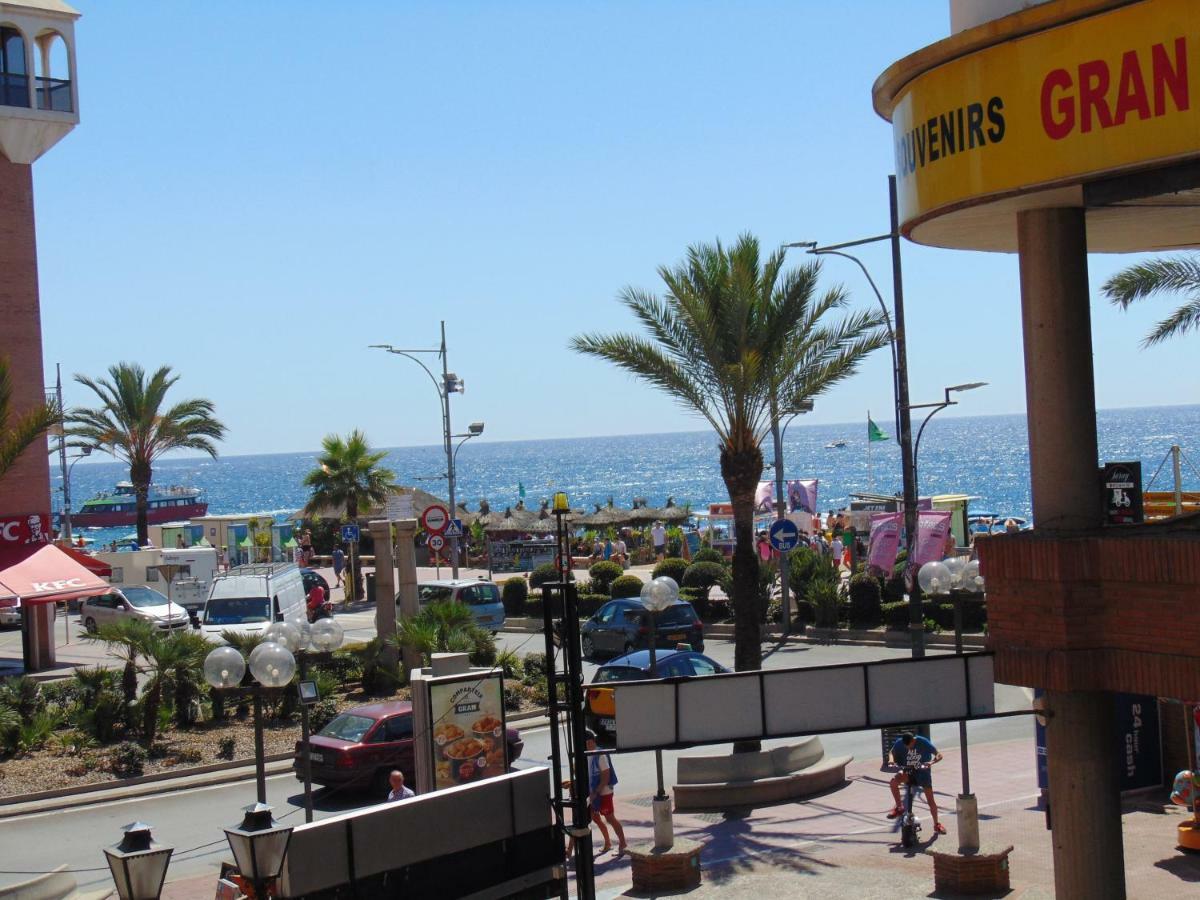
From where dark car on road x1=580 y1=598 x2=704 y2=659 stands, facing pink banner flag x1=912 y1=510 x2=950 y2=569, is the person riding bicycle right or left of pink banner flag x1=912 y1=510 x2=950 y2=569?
right

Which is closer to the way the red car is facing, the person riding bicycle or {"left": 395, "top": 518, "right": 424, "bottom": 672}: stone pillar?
the stone pillar

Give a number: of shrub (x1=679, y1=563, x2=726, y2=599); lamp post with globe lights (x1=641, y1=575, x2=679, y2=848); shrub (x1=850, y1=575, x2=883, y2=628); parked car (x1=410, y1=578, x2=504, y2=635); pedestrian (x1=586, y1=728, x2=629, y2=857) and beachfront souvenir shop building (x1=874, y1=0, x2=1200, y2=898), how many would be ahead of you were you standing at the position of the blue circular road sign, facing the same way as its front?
3

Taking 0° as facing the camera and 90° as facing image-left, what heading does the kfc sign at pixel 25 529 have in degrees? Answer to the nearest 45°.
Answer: approximately 0°

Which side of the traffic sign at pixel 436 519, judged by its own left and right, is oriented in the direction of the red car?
front

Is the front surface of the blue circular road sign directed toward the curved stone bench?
yes

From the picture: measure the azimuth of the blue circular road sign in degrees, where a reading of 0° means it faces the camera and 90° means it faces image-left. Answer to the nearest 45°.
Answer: approximately 0°
